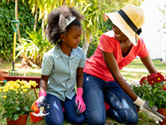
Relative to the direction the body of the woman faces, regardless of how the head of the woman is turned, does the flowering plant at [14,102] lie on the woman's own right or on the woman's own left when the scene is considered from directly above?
on the woman's own right
